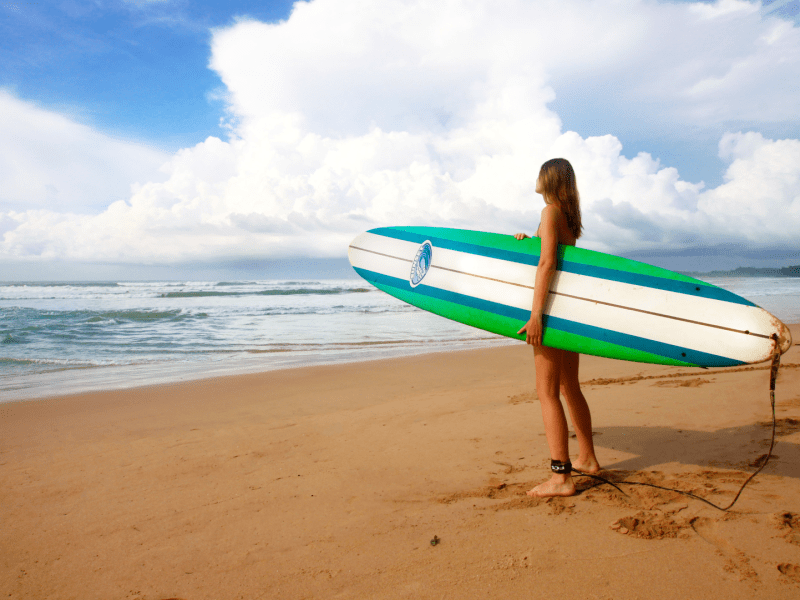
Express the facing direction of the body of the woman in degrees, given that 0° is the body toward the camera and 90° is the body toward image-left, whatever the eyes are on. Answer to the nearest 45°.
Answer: approximately 90°
